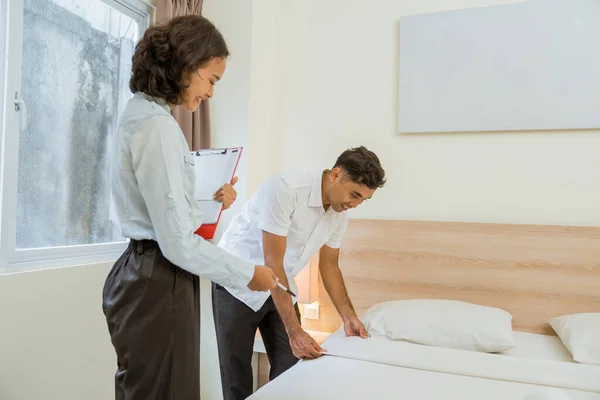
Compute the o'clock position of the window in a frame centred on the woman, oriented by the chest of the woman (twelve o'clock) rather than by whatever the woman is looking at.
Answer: The window is roughly at 8 o'clock from the woman.

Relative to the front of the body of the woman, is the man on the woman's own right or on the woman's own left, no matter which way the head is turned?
on the woman's own left

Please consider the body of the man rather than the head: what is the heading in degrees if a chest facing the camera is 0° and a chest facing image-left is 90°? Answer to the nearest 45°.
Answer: approximately 315°

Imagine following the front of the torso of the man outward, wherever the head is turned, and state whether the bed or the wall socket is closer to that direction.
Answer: the bed

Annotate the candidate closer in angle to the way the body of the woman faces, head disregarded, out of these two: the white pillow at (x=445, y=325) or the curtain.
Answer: the white pillow

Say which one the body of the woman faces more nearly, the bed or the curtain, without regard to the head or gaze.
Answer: the bed

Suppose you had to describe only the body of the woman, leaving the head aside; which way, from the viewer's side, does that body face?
to the viewer's right

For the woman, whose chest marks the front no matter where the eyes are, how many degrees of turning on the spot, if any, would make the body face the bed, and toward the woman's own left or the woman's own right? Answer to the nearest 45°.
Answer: approximately 45° to the woman's own left

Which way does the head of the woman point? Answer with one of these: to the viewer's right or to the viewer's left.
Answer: to the viewer's right

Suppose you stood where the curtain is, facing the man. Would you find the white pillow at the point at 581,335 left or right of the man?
left
